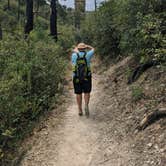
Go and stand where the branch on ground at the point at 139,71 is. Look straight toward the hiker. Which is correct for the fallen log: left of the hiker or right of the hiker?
left

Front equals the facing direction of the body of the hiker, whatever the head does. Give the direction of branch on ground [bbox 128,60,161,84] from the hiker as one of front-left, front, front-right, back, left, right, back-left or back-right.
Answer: front-right

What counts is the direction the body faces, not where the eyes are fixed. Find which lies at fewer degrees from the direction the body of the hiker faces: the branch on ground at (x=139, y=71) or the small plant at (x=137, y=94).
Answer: the branch on ground

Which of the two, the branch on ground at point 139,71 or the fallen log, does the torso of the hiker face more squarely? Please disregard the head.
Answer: the branch on ground

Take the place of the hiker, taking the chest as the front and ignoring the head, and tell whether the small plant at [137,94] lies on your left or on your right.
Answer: on your right

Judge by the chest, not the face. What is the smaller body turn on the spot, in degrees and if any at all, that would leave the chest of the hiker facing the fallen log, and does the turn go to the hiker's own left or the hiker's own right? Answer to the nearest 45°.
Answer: approximately 135° to the hiker's own right

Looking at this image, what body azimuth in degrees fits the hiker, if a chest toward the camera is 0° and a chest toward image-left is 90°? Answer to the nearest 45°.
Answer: approximately 180°
